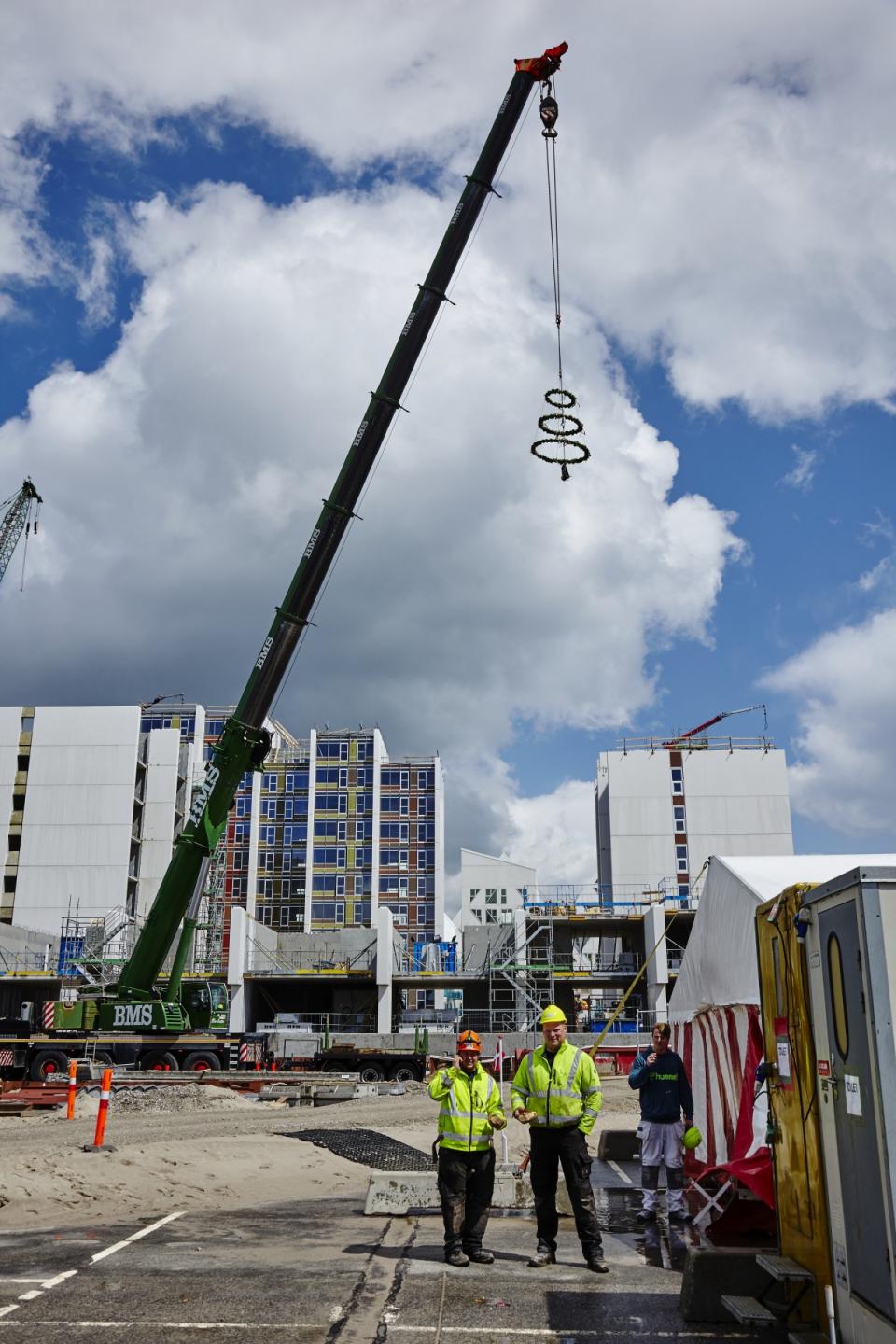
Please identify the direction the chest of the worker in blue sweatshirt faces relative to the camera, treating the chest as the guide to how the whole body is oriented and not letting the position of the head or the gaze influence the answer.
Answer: toward the camera

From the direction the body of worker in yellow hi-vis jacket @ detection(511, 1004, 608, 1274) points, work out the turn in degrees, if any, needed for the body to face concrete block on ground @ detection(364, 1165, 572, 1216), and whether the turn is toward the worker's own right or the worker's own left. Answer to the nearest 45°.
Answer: approximately 135° to the worker's own right

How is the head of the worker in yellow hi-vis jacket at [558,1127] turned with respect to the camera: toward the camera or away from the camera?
toward the camera

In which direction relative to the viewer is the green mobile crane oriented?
to the viewer's right

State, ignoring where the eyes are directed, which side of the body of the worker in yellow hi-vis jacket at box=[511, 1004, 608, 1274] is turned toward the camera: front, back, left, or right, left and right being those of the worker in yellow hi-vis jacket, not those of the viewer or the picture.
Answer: front

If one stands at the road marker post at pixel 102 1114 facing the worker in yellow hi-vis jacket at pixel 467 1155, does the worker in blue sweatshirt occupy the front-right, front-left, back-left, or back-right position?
front-left

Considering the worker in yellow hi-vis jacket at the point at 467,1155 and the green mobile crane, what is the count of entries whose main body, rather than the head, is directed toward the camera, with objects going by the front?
1

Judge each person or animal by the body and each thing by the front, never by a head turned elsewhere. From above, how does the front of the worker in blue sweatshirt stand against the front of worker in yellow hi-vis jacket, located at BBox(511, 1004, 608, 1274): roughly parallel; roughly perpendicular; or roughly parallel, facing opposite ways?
roughly parallel

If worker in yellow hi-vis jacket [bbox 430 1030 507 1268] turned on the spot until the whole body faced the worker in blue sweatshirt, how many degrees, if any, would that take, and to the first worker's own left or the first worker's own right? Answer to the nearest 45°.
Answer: approximately 135° to the first worker's own left

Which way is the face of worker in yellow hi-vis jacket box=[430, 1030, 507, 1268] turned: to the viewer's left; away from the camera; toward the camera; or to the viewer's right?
toward the camera

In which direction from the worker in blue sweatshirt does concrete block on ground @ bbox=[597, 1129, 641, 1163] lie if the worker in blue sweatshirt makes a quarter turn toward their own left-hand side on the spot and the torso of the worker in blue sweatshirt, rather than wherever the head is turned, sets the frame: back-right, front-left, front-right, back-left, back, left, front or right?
left

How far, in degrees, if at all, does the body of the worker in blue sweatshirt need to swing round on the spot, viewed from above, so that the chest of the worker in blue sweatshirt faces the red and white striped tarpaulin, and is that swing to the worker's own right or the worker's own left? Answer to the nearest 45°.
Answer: approximately 135° to the worker's own left

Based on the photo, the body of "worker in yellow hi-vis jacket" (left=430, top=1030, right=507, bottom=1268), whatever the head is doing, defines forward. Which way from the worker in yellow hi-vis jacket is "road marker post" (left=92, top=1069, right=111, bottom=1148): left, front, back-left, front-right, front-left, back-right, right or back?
back-right

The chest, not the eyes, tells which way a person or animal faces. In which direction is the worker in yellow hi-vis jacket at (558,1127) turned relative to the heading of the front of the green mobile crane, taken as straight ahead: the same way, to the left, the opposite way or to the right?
to the right
